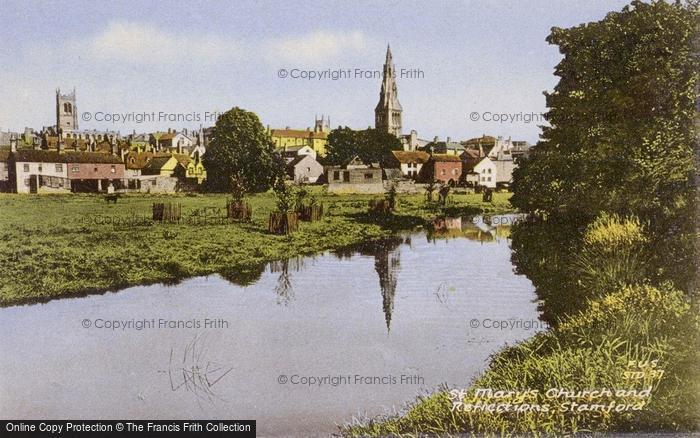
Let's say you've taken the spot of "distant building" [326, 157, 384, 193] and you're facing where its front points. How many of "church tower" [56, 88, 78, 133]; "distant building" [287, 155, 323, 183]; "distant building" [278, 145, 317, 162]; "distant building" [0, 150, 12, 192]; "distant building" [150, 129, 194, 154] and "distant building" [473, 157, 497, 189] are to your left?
1

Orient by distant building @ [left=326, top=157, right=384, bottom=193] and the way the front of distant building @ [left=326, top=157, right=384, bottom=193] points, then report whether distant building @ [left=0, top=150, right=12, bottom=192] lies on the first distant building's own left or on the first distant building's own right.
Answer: on the first distant building's own right

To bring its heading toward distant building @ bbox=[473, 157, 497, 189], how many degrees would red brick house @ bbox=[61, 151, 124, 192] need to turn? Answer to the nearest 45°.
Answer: approximately 90° to its left

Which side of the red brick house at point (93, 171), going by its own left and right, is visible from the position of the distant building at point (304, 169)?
left

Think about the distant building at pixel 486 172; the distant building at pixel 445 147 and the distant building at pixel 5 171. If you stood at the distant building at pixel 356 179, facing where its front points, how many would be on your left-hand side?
2

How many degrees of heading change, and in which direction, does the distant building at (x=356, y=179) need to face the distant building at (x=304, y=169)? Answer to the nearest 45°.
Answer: approximately 90° to its right

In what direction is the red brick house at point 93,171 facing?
toward the camera

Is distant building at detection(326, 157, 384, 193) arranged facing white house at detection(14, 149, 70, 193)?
no

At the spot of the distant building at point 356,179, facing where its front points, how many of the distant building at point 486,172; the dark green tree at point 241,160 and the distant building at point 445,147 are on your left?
2

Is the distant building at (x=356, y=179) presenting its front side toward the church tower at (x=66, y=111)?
no

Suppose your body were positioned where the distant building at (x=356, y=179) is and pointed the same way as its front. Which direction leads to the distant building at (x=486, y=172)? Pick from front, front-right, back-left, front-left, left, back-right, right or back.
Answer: left

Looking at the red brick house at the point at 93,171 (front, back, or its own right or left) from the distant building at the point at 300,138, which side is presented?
left

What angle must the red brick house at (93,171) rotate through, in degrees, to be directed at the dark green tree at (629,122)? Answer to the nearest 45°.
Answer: approximately 45° to its left

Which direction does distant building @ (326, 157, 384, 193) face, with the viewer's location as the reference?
facing the viewer

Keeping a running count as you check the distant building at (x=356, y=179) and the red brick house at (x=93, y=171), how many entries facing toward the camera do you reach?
2
